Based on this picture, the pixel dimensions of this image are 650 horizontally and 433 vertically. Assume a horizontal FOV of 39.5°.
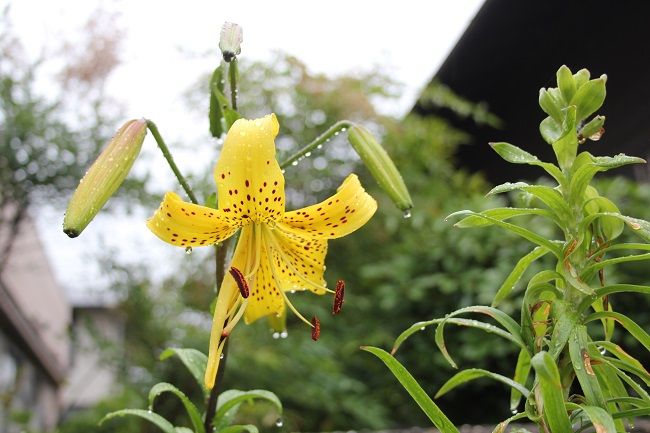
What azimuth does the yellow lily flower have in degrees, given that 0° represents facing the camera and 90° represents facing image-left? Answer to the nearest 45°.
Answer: approximately 0°
